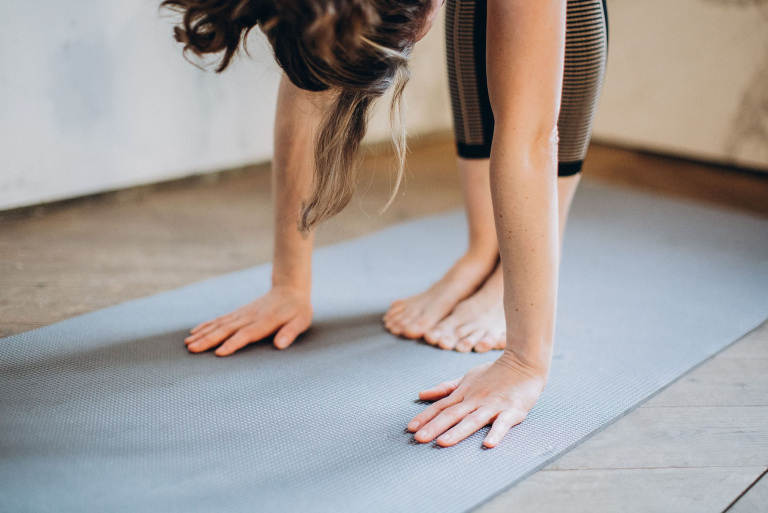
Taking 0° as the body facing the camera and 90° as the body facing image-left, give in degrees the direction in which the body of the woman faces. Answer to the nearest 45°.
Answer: approximately 45°
